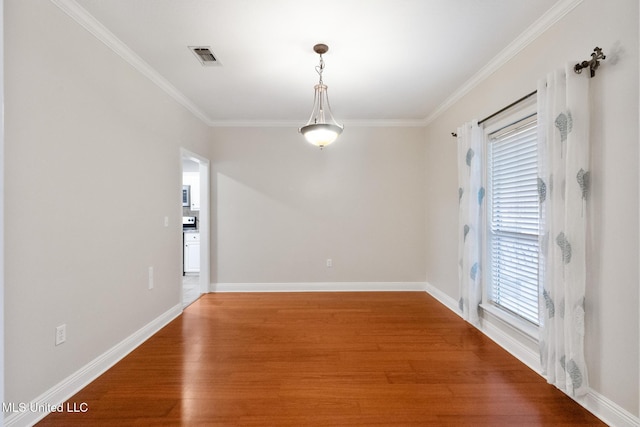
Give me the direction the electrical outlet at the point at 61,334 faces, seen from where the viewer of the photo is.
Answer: facing the viewer and to the right of the viewer

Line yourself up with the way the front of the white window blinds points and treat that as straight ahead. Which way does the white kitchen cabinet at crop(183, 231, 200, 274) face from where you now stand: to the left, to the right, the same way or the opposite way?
to the left

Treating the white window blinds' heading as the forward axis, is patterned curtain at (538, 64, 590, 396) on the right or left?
on its left

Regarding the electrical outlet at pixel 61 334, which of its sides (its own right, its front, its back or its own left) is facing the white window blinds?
front

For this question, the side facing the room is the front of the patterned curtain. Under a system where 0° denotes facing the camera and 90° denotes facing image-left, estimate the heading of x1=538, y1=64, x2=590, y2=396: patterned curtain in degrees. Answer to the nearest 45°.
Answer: approximately 45°

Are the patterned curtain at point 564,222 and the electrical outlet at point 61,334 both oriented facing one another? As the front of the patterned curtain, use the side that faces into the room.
yes

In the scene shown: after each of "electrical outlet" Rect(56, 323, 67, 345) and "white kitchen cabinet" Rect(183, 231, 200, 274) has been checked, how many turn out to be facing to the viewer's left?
0

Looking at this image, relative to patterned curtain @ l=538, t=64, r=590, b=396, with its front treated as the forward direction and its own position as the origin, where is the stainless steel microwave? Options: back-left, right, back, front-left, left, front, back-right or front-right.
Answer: front-right

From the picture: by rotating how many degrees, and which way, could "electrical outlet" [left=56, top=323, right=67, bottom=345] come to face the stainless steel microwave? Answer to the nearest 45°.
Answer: approximately 90° to its left

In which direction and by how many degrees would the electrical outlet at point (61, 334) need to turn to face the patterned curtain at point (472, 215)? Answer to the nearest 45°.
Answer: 0° — it already faces it

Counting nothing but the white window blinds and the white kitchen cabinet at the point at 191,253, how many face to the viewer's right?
0

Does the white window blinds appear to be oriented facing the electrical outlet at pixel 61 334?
yes
